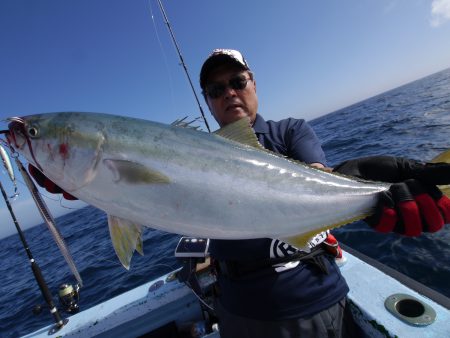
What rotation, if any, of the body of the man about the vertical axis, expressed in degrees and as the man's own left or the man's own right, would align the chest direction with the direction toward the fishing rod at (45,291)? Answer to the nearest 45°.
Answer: approximately 90° to the man's own right

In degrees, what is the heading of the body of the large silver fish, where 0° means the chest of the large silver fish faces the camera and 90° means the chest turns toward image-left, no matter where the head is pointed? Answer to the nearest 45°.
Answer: approximately 90°
